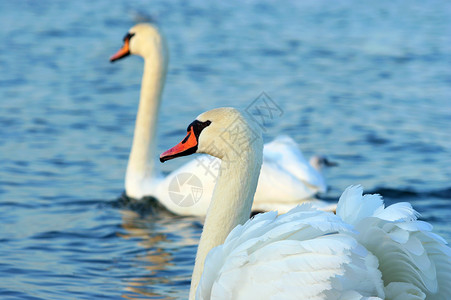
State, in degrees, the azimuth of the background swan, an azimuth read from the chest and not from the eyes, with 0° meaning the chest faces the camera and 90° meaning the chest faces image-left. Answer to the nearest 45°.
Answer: approximately 90°

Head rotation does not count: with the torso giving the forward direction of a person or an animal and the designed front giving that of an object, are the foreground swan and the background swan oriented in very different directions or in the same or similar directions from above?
same or similar directions

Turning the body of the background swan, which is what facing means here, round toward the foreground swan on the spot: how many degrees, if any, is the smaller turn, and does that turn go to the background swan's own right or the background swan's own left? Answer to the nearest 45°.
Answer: approximately 90° to the background swan's own left

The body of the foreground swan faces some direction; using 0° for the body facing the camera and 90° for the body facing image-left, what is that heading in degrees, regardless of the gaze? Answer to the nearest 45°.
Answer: approximately 90°

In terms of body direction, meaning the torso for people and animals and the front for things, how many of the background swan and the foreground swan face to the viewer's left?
2

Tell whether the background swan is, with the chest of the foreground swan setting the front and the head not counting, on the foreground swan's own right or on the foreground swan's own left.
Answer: on the foreground swan's own right
